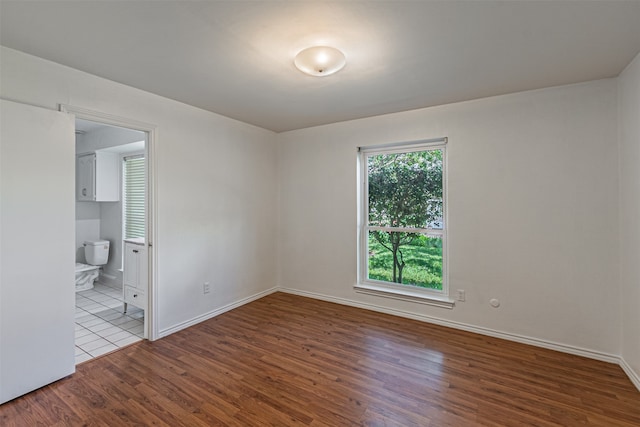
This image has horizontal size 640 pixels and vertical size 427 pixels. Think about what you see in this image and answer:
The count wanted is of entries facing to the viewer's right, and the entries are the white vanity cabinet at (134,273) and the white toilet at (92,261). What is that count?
0

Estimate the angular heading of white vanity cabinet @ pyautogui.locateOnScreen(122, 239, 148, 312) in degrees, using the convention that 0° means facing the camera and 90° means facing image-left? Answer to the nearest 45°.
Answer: approximately 45°

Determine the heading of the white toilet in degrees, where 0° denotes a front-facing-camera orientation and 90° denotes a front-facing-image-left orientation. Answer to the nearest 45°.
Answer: approximately 45°

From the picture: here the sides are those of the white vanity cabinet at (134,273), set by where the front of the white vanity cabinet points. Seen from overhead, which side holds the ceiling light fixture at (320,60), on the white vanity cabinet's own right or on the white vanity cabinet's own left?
on the white vanity cabinet's own left

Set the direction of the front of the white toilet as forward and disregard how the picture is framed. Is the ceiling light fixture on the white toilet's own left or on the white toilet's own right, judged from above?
on the white toilet's own left

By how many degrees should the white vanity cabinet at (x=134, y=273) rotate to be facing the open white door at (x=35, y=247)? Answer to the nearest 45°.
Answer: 0° — it already faces it

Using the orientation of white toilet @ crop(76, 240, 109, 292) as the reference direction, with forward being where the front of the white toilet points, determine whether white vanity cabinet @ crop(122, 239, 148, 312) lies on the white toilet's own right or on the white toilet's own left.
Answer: on the white toilet's own left
